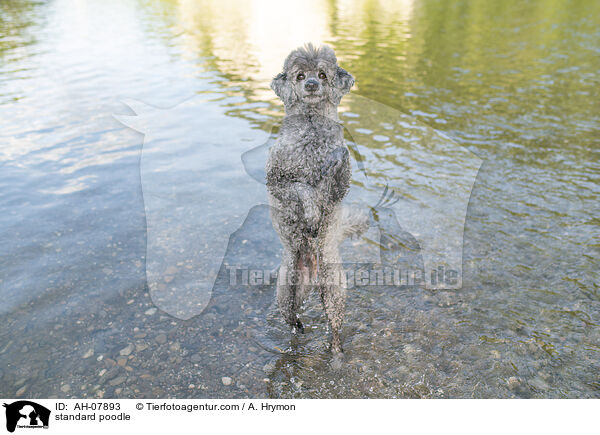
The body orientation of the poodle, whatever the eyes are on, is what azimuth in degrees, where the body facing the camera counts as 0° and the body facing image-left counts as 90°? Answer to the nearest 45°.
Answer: approximately 0°
